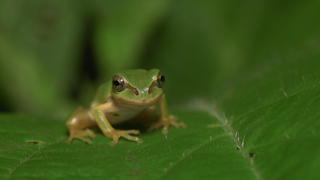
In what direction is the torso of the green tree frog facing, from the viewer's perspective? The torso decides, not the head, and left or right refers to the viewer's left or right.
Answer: facing the viewer and to the right of the viewer

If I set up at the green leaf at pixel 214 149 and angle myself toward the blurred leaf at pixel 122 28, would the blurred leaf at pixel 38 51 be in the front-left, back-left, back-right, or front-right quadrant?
front-left
